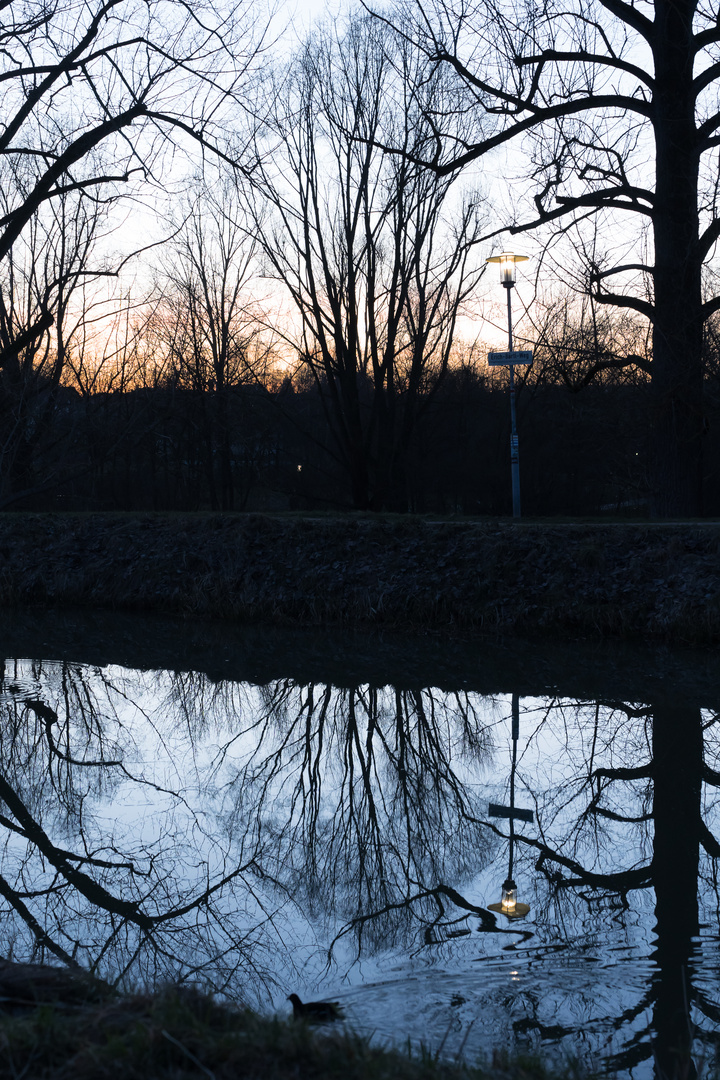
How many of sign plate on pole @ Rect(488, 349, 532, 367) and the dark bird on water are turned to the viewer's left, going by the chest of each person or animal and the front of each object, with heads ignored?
1

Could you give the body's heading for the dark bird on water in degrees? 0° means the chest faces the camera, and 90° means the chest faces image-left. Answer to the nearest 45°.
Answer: approximately 90°

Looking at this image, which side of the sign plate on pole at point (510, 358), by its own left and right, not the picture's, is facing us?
front

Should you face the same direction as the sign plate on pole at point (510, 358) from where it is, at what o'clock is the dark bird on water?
The dark bird on water is roughly at 12 o'clock from the sign plate on pole.

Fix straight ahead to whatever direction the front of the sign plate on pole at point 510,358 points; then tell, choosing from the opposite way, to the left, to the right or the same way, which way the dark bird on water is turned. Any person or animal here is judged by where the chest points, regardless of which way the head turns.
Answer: to the right

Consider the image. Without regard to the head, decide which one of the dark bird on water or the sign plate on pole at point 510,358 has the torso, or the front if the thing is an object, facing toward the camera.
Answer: the sign plate on pole

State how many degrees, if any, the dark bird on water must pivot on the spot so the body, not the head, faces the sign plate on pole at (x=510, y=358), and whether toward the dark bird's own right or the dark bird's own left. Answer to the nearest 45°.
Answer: approximately 90° to the dark bird's own right
